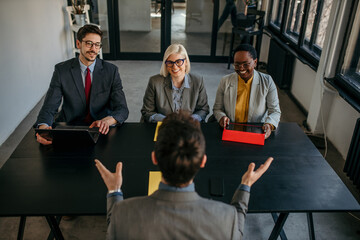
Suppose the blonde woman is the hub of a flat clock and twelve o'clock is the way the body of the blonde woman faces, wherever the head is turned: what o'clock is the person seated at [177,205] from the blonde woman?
The person seated is roughly at 12 o'clock from the blonde woman.

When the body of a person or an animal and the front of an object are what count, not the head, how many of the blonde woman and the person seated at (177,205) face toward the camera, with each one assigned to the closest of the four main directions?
1

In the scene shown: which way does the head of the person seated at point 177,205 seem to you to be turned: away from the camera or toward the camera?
away from the camera

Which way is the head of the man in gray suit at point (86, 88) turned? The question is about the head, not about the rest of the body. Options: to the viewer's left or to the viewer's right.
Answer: to the viewer's right

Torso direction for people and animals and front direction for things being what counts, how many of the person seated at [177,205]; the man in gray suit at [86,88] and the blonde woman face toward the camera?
2

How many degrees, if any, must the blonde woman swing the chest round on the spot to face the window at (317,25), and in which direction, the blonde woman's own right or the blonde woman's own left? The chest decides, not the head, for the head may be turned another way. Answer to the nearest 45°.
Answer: approximately 135° to the blonde woman's own left

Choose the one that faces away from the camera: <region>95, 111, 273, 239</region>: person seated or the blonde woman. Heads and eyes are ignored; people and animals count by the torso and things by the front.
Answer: the person seated

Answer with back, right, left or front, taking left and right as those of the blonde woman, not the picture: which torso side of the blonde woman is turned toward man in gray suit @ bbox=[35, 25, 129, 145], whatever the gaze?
right

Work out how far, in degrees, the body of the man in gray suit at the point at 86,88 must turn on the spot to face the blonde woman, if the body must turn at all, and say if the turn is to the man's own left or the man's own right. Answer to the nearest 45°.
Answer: approximately 90° to the man's own left

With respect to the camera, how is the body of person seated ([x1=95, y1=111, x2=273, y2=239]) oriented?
away from the camera

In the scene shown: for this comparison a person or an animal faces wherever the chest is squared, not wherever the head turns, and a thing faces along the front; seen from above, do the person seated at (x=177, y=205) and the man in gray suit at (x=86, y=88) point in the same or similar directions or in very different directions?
very different directions

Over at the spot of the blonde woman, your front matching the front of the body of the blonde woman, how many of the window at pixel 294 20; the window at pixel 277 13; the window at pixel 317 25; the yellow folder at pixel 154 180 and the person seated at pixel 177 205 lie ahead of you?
2

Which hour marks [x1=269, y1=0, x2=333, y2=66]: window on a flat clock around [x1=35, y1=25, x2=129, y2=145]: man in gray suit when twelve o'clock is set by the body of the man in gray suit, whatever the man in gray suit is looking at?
The window is roughly at 8 o'clock from the man in gray suit.
